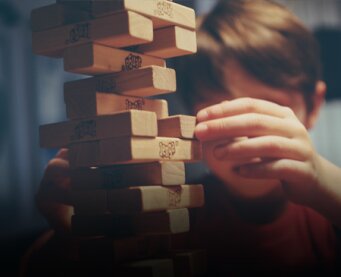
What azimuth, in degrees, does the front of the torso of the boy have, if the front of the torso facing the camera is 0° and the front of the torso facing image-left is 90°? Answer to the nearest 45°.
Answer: approximately 45°

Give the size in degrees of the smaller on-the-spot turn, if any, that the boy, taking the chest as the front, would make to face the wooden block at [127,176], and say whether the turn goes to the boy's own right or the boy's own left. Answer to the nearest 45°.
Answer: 0° — they already face it

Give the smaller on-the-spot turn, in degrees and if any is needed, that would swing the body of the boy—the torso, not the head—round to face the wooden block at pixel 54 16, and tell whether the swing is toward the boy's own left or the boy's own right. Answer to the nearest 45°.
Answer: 0° — they already face it

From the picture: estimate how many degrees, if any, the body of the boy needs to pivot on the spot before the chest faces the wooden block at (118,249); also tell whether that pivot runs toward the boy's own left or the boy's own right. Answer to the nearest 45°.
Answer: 0° — they already face it

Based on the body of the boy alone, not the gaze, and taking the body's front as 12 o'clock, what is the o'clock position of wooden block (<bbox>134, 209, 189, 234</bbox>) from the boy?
The wooden block is roughly at 12 o'clock from the boy.

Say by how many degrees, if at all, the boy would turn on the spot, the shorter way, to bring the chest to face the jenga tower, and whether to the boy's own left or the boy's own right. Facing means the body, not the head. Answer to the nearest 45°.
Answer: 0° — they already face it

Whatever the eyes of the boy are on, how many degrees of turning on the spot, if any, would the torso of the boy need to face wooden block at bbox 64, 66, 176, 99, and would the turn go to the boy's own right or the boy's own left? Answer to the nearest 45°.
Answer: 0° — they already face it

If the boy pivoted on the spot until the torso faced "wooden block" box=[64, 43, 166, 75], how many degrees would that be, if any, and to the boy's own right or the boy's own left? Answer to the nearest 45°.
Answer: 0° — they already face it
